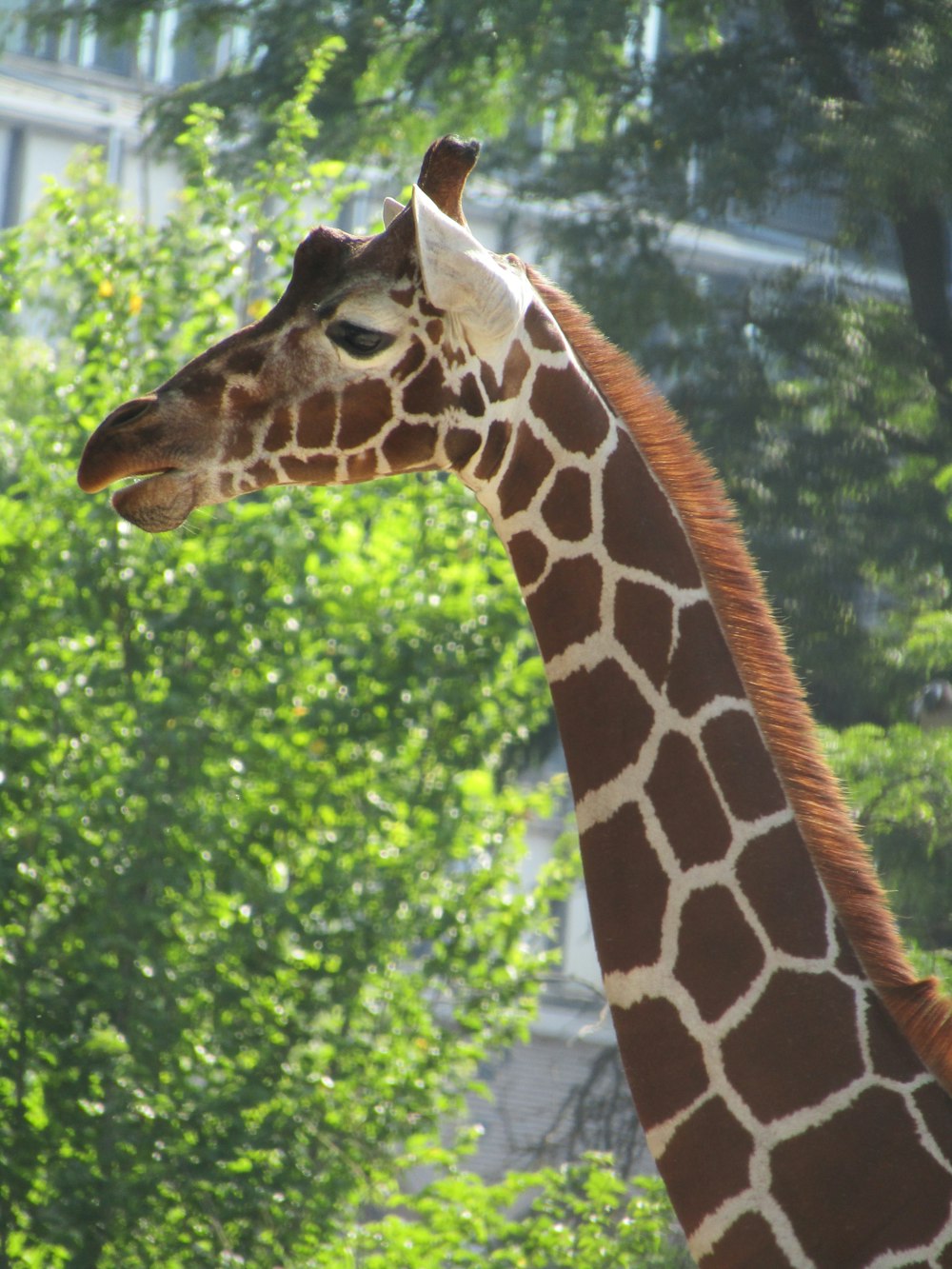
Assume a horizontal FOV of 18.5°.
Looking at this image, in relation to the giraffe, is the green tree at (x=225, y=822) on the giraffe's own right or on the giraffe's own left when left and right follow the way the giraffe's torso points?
on the giraffe's own right

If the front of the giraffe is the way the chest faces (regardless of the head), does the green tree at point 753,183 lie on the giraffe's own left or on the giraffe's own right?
on the giraffe's own right

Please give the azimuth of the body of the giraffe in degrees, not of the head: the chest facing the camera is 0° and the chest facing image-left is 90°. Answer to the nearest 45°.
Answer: approximately 90°

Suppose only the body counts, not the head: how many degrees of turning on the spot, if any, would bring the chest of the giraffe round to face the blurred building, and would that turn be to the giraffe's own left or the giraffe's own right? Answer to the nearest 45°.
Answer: approximately 90° to the giraffe's own right

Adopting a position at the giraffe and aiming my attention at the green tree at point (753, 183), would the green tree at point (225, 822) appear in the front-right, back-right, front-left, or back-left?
front-left
